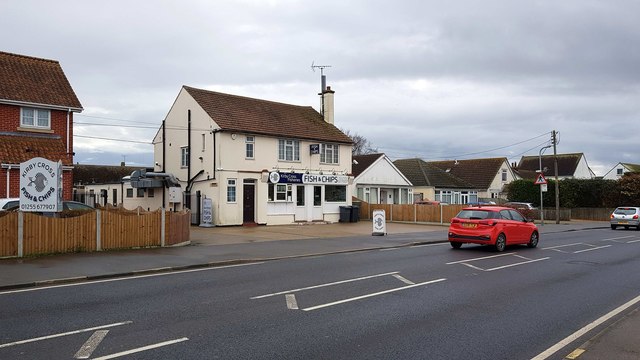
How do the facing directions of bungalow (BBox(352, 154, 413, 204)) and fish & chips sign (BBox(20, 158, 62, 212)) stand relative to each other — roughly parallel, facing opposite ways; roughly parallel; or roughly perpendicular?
roughly parallel

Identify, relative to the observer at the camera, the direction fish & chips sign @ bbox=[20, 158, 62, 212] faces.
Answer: facing the viewer

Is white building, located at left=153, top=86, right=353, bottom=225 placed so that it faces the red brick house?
no

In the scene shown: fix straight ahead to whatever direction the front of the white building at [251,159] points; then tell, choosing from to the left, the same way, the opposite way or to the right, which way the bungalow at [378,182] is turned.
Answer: the same way

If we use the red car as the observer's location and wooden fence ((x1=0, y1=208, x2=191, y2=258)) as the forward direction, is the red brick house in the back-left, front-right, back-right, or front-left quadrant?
front-right

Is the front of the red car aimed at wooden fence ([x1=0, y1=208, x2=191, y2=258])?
no

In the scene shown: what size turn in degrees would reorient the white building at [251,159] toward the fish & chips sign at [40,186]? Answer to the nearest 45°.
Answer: approximately 45° to its right

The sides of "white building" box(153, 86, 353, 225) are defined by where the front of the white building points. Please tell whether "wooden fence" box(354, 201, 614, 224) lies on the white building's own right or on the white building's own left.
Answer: on the white building's own left

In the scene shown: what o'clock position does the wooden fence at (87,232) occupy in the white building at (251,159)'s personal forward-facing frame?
The wooden fence is roughly at 2 o'clock from the white building.

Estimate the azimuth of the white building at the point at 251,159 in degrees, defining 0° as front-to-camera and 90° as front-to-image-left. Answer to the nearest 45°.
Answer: approximately 315°

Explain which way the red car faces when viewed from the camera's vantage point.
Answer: facing away from the viewer and to the right of the viewer

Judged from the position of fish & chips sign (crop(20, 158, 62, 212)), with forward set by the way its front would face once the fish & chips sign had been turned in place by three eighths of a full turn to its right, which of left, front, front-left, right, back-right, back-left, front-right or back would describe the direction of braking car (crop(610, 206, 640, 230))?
back-right

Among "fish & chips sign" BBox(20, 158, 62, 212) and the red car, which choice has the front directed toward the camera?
the fish & chips sign

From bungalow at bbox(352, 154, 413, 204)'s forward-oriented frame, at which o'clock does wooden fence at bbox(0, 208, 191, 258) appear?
The wooden fence is roughly at 2 o'clock from the bungalow.

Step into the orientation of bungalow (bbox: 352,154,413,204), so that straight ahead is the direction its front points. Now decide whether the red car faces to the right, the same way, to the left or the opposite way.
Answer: to the left

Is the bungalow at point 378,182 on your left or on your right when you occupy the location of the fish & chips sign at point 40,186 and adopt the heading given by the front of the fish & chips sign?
on your left

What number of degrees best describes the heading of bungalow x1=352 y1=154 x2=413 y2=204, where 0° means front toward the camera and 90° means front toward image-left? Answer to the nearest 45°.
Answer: approximately 315°

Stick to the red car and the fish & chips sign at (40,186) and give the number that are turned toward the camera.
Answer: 1

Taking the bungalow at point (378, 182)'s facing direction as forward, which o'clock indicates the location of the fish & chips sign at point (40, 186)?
The fish & chips sign is roughly at 2 o'clock from the bungalow.

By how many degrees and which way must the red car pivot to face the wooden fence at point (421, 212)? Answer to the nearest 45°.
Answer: approximately 45° to its left
